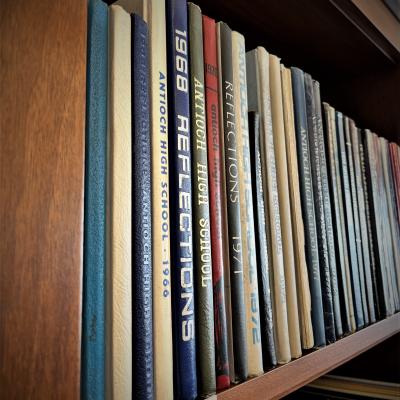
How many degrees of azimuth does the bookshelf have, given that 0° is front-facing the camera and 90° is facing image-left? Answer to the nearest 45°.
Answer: approximately 315°
